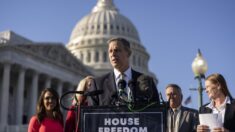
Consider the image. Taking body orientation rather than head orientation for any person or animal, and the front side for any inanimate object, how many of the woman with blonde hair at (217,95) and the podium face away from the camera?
0

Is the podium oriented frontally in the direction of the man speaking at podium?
no

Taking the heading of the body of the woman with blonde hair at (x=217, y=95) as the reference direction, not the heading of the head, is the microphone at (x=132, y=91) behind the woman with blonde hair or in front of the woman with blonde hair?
in front

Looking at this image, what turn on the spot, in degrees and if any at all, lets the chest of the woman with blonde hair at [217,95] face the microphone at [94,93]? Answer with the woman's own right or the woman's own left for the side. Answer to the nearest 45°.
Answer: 0° — they already face it

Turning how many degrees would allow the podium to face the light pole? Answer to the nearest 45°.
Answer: approximately 180°

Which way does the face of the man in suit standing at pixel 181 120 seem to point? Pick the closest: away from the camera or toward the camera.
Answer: toward the camera

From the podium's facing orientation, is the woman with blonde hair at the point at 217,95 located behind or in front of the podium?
behind

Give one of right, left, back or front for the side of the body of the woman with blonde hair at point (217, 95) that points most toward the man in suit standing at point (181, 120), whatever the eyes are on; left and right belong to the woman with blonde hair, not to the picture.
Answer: right

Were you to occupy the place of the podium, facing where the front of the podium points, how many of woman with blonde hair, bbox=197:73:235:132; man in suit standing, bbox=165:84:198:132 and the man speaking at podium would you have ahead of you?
0

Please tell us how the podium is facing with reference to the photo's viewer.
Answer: facing the viewer

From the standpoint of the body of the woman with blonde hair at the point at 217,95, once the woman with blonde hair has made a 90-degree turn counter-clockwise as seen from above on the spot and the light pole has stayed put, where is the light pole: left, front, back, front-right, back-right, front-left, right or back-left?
back-left

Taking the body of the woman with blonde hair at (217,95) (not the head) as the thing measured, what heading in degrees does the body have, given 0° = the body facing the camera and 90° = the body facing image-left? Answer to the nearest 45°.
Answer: approximately 45°

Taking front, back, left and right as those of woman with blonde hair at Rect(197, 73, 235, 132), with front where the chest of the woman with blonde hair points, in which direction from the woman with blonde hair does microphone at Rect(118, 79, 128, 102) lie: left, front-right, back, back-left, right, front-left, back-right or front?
front
